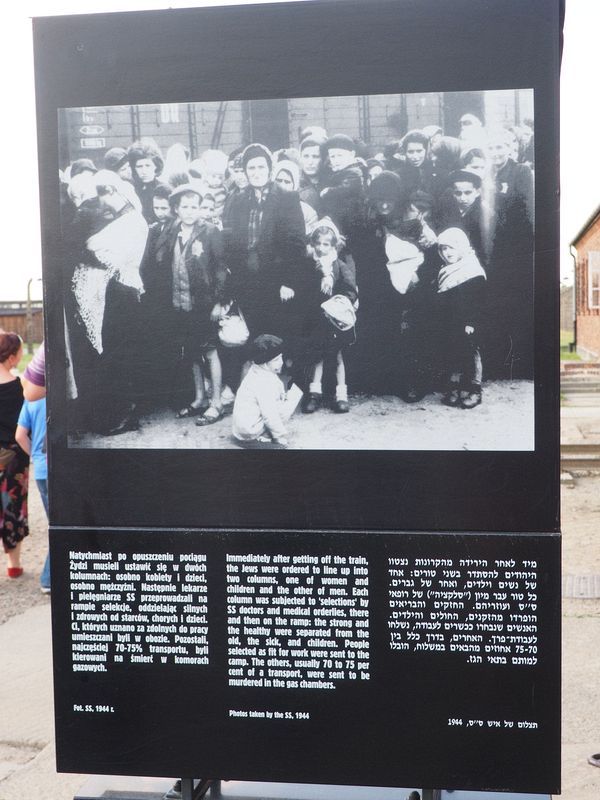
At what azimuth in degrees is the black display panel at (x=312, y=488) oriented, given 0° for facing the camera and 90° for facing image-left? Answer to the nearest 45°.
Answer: approximately 0°
